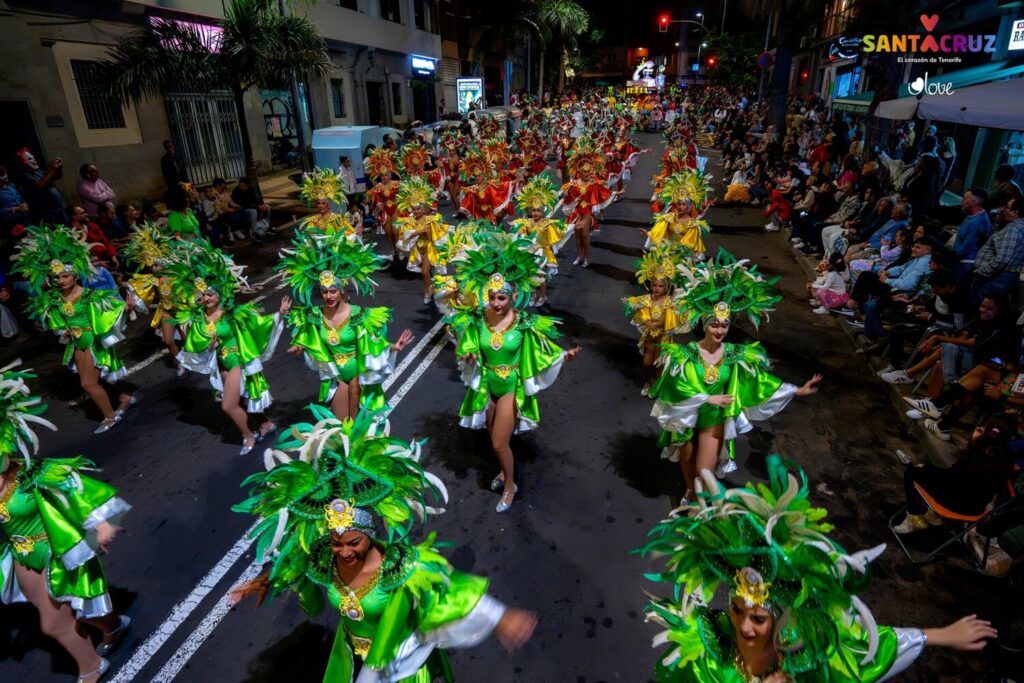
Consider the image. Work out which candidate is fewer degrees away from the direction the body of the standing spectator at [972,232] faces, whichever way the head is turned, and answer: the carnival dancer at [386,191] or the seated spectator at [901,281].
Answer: the carnival dancer

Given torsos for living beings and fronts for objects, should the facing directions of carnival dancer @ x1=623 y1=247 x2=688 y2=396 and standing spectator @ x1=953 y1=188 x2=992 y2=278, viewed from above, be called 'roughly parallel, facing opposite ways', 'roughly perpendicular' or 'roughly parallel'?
roughly perpendicular

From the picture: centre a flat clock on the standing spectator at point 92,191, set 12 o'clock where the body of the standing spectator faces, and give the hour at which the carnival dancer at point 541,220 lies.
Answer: The carnival dancer is roughly at 12 o'clock from the standing spectator.

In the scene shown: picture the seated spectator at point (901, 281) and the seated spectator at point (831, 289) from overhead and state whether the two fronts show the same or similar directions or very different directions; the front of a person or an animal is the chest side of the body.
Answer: same or similar directions

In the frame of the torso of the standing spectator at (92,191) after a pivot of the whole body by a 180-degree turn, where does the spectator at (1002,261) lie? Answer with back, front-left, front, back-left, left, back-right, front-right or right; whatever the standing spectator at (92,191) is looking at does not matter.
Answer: back

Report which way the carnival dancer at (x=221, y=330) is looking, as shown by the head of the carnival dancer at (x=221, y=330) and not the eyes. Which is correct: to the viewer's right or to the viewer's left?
to the viewer's left

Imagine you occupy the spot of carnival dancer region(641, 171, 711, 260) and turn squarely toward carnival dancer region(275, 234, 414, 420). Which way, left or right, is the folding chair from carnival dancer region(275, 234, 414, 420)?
left

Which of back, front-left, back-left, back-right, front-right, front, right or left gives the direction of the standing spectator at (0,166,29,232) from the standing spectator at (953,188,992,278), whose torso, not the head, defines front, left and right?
front-left

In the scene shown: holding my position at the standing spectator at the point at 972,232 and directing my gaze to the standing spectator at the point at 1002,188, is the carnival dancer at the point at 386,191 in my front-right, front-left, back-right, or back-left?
back-left

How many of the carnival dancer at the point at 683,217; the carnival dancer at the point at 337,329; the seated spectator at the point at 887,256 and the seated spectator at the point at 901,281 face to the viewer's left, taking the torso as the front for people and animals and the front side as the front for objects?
2

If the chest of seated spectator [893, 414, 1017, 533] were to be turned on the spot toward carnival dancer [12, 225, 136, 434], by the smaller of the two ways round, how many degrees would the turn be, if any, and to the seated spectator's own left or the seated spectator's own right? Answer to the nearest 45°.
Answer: approximately 45° to the seated spectator's own left

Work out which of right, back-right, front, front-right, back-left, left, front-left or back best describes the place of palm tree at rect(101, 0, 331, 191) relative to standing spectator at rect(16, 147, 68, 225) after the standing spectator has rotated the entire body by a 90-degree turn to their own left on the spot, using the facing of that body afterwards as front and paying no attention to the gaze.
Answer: front-right

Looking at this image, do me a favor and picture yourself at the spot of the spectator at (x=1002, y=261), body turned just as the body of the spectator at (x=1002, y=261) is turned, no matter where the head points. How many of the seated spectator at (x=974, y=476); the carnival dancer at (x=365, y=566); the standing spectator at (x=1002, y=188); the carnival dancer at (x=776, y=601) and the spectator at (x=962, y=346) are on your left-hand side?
4

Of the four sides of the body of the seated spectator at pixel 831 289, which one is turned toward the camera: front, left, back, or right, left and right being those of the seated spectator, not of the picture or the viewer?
left

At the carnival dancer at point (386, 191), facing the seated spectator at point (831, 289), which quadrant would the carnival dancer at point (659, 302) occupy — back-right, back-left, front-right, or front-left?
front-right

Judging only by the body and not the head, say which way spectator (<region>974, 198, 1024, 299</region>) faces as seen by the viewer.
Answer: to the viewer's left

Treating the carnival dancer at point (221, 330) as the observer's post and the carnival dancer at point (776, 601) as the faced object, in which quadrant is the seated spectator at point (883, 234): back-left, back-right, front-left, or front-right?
front-left

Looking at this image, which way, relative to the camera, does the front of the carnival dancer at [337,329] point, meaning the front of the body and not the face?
toward the camera

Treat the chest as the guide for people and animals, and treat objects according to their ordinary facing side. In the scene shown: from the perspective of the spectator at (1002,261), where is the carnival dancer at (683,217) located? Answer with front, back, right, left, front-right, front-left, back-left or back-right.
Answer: front

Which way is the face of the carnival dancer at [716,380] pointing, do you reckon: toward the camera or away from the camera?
toward the camera

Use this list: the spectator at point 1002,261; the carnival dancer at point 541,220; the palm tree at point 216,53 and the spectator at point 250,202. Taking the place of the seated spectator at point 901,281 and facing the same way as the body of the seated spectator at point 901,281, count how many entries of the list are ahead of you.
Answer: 3
